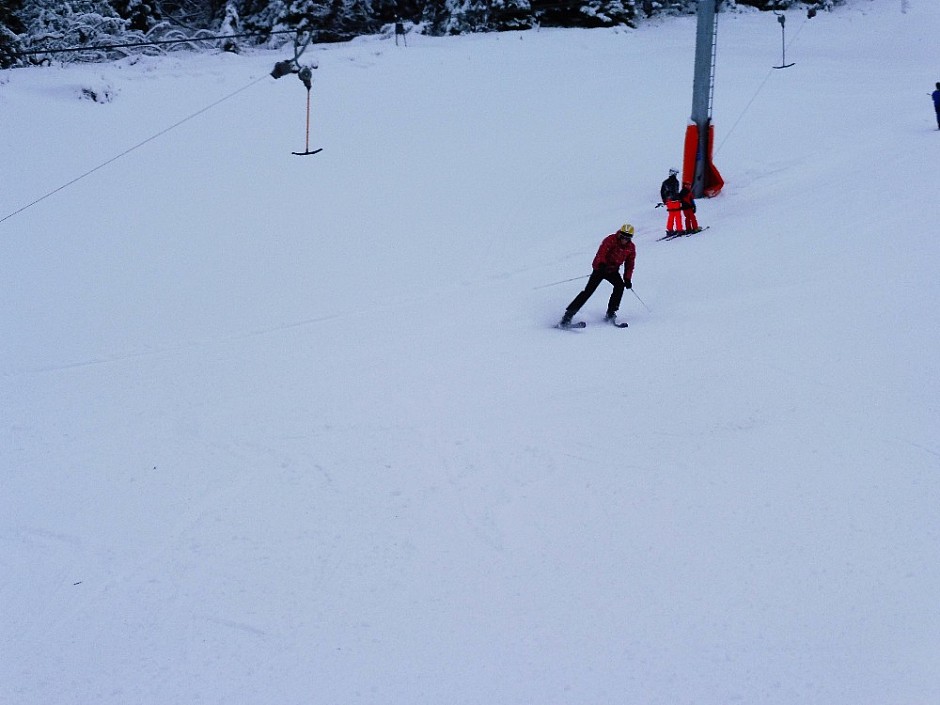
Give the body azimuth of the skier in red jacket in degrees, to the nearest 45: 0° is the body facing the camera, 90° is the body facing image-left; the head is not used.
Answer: approximately 315°

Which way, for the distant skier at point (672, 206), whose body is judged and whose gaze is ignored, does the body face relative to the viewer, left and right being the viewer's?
facing away from the viewer and to the right of the viewer

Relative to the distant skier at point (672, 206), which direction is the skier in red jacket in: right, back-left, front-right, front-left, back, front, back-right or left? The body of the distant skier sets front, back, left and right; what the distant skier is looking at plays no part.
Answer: back-right

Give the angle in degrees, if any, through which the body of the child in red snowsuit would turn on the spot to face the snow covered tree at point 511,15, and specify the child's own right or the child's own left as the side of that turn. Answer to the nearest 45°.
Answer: approximately 45° to the child's own left

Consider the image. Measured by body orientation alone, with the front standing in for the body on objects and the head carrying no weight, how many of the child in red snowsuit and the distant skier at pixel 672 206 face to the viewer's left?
0

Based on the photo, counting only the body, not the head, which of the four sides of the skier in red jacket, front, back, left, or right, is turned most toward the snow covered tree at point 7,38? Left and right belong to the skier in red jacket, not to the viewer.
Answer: back

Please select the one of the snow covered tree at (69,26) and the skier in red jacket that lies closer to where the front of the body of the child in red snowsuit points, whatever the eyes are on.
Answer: the snow covered tree

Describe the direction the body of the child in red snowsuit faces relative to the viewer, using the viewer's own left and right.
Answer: facing away from the viewer and to the right of the viewer

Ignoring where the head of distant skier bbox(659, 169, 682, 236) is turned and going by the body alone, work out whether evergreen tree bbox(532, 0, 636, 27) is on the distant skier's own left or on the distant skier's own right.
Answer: on the distant skier's own left
